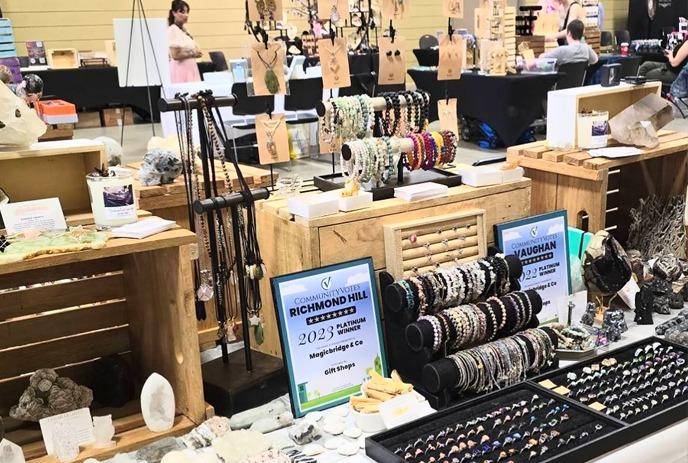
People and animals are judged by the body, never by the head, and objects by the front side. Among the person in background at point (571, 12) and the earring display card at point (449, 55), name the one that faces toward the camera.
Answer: the earring display card

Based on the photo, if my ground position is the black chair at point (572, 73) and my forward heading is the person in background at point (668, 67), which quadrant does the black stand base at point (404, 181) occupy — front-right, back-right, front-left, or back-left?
back-right

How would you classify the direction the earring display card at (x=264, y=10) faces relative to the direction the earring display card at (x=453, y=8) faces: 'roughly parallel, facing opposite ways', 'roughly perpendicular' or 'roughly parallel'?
roughly parallel

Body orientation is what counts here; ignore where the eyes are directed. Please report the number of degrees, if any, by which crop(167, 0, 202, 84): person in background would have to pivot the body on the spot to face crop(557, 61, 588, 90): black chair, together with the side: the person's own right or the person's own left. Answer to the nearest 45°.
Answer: approximately 45° to the person's own left

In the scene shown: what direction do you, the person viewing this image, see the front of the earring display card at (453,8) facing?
facing the viewer

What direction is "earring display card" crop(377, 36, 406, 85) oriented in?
toward the camera

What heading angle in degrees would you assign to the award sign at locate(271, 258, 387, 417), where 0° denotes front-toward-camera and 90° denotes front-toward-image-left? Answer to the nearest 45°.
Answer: approximately 0°

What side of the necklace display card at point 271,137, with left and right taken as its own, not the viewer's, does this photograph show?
front

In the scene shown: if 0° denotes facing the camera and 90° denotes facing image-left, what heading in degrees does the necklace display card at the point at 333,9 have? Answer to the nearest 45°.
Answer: approximately 0°

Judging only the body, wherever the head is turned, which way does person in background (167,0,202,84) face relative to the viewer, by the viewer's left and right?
facing the viewer and to the right of the viewer
